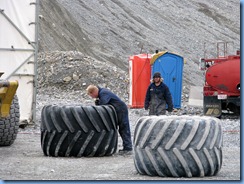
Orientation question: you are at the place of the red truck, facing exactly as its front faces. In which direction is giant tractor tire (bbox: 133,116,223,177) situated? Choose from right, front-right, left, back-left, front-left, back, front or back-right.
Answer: back

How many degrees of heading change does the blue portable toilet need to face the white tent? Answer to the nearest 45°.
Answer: approximately 45° to its right

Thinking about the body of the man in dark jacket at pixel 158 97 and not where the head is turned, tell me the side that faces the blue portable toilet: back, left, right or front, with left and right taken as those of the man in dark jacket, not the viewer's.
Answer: back

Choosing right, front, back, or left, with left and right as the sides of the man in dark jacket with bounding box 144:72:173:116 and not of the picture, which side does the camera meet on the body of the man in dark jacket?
front

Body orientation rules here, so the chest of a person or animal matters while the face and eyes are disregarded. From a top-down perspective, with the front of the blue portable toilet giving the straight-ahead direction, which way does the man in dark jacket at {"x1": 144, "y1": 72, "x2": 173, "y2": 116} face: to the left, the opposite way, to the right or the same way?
the same way

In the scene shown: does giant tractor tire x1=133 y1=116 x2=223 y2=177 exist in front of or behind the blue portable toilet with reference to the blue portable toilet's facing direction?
in front

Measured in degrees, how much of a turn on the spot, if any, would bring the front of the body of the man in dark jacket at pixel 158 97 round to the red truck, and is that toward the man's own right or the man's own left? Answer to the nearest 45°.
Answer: approximately 135° to the man's own left

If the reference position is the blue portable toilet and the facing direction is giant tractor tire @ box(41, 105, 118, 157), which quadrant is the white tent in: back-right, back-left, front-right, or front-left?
front-right

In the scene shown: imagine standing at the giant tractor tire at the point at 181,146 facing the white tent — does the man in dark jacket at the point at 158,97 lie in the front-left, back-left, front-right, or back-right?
front-right

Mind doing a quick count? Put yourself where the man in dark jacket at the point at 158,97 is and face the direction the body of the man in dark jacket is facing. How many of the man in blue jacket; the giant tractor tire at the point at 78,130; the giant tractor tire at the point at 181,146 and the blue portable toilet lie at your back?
1

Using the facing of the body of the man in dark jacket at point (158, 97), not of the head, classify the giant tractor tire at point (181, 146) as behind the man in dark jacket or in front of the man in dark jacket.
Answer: in front

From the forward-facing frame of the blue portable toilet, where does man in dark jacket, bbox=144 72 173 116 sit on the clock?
The man in dark jacket is roughly at 12 o'clock from the blue portable toilet.

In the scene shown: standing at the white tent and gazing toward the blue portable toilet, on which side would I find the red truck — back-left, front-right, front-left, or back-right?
front-right

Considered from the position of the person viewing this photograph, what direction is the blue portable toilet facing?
facing the viewer

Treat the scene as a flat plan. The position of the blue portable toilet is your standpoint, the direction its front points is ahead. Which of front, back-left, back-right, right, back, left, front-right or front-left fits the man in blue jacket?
front

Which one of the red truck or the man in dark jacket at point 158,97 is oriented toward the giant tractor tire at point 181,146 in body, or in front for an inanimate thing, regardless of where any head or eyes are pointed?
the man in dark jacket

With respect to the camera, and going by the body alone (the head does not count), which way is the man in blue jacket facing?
to the viewer's left
